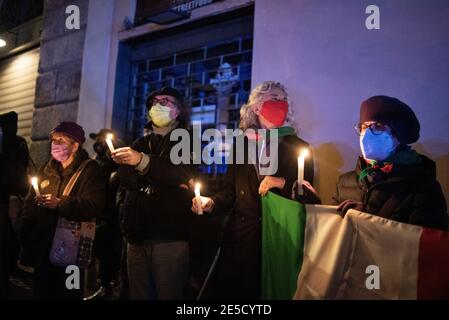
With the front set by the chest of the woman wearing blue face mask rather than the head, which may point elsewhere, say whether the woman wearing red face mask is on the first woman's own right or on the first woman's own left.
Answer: on the first woman's own right

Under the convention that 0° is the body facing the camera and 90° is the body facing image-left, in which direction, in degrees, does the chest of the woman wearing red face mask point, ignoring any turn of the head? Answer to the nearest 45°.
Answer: approximately 0°

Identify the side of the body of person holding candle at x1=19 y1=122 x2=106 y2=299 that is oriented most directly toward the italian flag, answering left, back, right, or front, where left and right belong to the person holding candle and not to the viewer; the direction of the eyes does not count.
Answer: left

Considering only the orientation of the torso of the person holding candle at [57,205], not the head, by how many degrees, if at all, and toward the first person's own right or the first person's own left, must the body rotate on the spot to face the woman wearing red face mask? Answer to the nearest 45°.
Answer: approximately 90° to the first person's own left

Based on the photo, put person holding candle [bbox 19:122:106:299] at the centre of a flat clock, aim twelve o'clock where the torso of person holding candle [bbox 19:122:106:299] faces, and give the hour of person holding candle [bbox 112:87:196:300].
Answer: person holding candle [bbox 112:87:196:300] is roughly at 9 o'clock from person holding candle [bbox 19:122:106:299].

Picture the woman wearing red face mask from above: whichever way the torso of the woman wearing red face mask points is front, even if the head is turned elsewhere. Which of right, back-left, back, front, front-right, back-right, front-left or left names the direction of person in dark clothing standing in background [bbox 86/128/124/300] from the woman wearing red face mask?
back-right

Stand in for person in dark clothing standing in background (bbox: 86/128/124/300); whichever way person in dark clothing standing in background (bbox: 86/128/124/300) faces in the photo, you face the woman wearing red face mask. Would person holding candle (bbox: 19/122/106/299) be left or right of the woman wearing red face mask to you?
right

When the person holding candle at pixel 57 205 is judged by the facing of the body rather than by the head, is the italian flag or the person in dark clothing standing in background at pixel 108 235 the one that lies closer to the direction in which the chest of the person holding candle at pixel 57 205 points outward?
the italian flag

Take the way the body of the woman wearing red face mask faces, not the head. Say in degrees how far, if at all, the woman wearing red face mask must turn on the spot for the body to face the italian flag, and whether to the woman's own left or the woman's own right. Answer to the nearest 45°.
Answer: approximately 45° to the woman's own left
